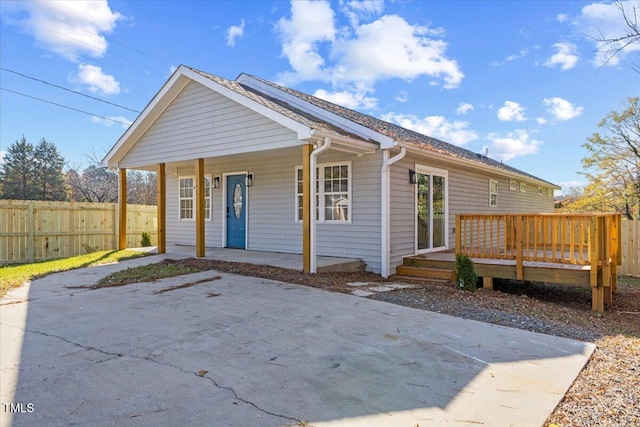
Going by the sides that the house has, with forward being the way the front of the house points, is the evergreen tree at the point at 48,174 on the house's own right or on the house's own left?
on the house's own right

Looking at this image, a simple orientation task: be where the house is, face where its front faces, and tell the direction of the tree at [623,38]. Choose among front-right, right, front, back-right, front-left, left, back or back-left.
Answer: left

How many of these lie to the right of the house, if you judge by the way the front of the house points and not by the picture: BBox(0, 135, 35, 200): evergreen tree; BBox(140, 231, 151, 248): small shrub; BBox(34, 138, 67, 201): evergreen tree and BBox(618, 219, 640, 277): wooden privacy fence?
3

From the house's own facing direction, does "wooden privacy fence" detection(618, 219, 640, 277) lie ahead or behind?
behind

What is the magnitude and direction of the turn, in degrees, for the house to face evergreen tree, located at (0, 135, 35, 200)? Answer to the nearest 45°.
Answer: approximately 90° to its right

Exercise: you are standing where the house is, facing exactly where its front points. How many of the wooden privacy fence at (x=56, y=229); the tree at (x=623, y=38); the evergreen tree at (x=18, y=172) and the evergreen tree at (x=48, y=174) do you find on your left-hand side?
1

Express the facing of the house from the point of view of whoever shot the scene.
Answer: facing the viewer and to the left of the viewer

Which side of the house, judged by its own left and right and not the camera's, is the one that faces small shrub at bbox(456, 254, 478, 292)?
left

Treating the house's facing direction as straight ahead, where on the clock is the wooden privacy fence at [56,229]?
The wooden privacy fence is roughly at 2 o'clock from the house.

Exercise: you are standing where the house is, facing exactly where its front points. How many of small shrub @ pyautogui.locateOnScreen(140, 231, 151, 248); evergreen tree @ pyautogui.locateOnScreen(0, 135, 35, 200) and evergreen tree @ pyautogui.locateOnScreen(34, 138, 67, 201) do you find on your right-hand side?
3
